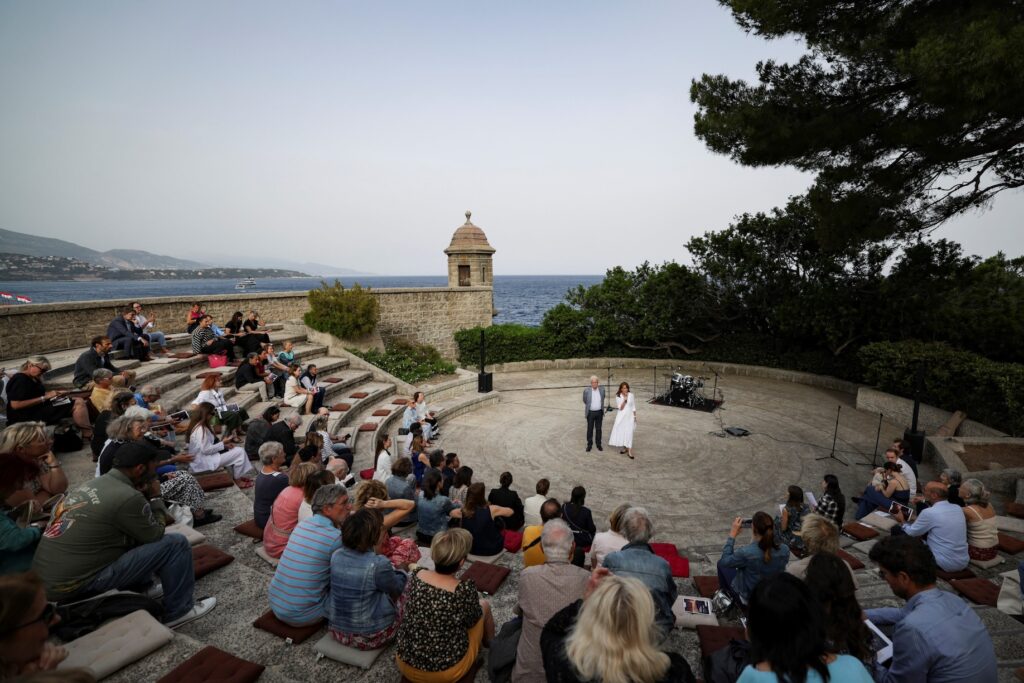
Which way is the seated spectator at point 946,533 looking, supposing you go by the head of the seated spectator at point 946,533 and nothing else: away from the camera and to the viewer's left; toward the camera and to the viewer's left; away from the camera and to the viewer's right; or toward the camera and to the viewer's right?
away from the camera and to the viewer's left

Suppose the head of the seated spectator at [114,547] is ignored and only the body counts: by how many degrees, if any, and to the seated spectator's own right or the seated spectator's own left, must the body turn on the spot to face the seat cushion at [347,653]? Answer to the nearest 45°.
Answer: approximately 90° to the seated spectator's own right

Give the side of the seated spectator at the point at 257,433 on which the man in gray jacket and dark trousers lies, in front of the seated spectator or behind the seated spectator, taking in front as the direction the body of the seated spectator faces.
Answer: in front

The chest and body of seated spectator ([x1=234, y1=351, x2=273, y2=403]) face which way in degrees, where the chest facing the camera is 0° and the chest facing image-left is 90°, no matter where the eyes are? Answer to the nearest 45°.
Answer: approximately 270°

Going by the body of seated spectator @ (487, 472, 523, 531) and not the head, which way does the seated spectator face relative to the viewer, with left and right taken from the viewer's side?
facing away from the viewer

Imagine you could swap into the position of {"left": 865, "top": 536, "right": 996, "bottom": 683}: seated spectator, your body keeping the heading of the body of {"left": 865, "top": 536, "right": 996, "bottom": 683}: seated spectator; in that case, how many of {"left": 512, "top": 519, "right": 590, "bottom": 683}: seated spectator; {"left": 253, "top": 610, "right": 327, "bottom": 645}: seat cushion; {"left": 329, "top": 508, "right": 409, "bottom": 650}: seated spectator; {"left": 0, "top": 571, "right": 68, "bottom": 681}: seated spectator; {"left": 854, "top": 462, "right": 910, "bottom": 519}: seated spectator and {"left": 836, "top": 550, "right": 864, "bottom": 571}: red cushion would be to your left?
4

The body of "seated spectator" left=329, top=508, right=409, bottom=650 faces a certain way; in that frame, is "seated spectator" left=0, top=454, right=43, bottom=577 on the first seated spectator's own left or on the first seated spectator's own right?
on the first seated spectator's own left

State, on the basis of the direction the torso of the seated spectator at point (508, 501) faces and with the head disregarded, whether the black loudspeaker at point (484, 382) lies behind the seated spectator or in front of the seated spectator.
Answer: in front

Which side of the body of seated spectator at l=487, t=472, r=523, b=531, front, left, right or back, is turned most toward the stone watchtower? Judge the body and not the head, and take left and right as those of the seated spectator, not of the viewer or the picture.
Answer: front

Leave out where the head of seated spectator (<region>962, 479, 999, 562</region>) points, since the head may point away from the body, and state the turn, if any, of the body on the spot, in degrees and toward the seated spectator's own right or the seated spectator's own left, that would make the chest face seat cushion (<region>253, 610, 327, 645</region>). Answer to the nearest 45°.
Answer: approximately 45° to the seated spectator's own left

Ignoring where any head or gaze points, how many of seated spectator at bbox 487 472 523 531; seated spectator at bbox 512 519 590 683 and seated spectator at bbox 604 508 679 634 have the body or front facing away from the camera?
3

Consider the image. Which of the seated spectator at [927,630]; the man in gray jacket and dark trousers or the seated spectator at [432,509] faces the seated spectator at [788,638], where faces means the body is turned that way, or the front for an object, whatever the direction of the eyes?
the man in gray jacket and dark trousers

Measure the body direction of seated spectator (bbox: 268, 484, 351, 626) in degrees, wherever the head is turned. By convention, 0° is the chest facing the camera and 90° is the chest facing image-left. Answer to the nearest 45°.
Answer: approximately 225°

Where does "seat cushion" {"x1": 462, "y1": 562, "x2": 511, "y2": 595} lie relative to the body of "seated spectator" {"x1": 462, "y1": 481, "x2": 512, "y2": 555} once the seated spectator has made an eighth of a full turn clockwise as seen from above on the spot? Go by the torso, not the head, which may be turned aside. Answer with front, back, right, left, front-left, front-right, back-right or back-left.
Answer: right

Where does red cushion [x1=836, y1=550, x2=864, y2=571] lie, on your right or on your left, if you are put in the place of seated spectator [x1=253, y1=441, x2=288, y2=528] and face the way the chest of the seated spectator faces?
on your right
